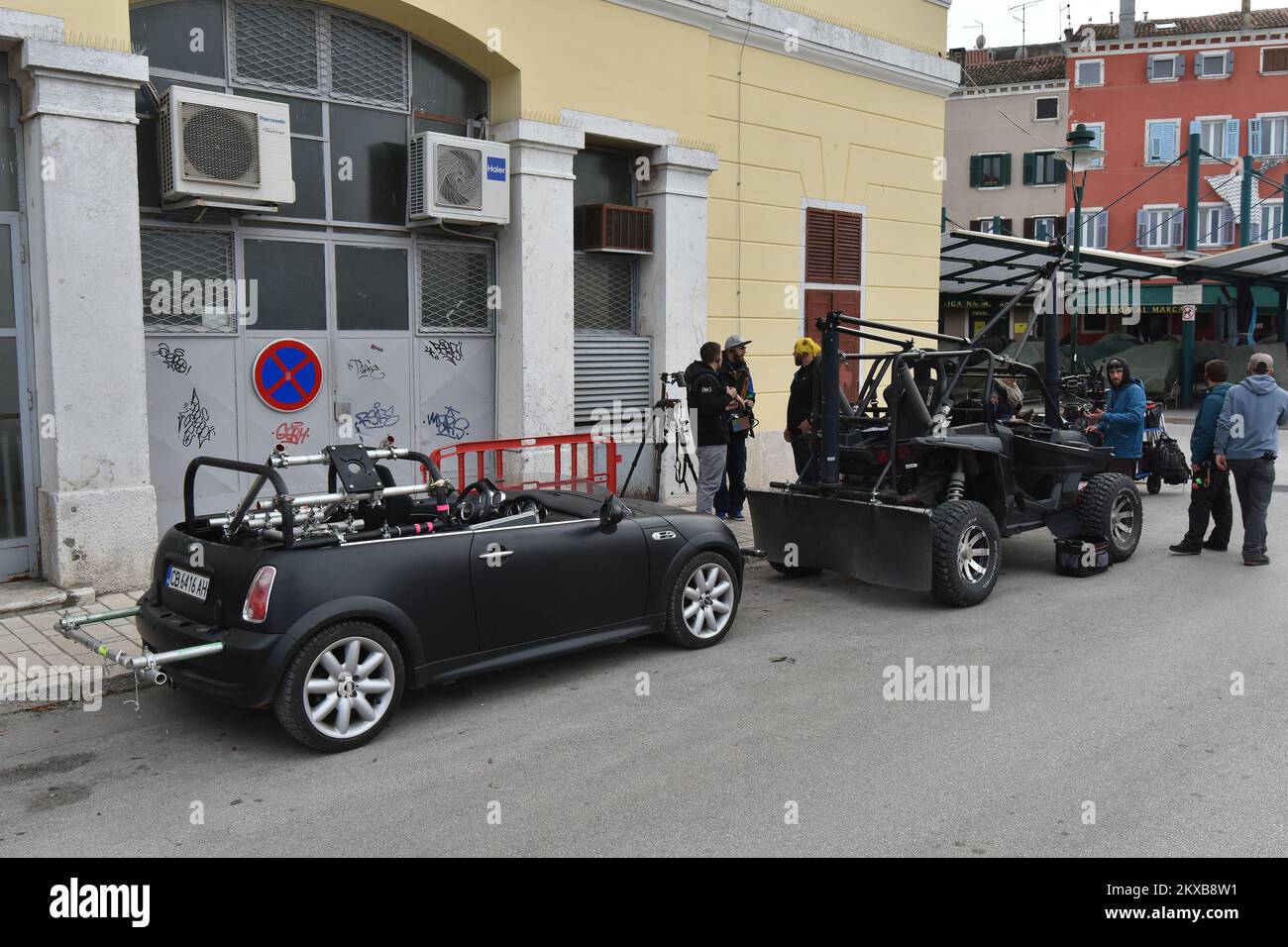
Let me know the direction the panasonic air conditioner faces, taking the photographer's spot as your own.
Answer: facing the viewer and to the right of the viewer

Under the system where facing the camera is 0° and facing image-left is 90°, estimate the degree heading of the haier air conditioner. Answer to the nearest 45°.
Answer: approximately 315°

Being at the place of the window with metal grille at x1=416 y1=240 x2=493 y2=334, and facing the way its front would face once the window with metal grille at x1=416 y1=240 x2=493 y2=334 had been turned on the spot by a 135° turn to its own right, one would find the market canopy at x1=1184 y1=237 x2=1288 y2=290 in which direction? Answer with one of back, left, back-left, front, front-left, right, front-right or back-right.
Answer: back-right

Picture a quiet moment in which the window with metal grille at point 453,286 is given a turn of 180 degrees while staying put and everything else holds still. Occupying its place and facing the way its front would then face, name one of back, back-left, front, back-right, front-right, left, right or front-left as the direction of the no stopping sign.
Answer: left

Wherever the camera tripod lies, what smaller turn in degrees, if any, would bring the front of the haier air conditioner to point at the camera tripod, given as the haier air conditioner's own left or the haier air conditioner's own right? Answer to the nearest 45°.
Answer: approximately 90° to the haier air conditioner's own left

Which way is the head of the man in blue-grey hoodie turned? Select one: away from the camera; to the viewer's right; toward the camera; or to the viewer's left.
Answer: away from the camera

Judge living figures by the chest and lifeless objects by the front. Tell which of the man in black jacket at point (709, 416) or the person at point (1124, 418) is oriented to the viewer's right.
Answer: the man in black jacket

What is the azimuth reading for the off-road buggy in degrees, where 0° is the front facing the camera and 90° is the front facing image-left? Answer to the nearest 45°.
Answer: approximately 225°

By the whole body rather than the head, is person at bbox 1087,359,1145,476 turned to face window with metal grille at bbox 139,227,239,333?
yes

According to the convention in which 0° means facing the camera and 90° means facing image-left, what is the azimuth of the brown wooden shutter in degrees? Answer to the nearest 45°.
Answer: approximately 315°

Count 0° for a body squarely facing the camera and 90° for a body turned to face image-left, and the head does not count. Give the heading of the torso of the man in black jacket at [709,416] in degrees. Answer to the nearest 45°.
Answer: approximately 270°

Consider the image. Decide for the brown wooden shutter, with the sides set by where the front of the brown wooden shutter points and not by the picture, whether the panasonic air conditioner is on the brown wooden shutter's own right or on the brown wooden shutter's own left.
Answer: on the brown wooden shutter's own right
